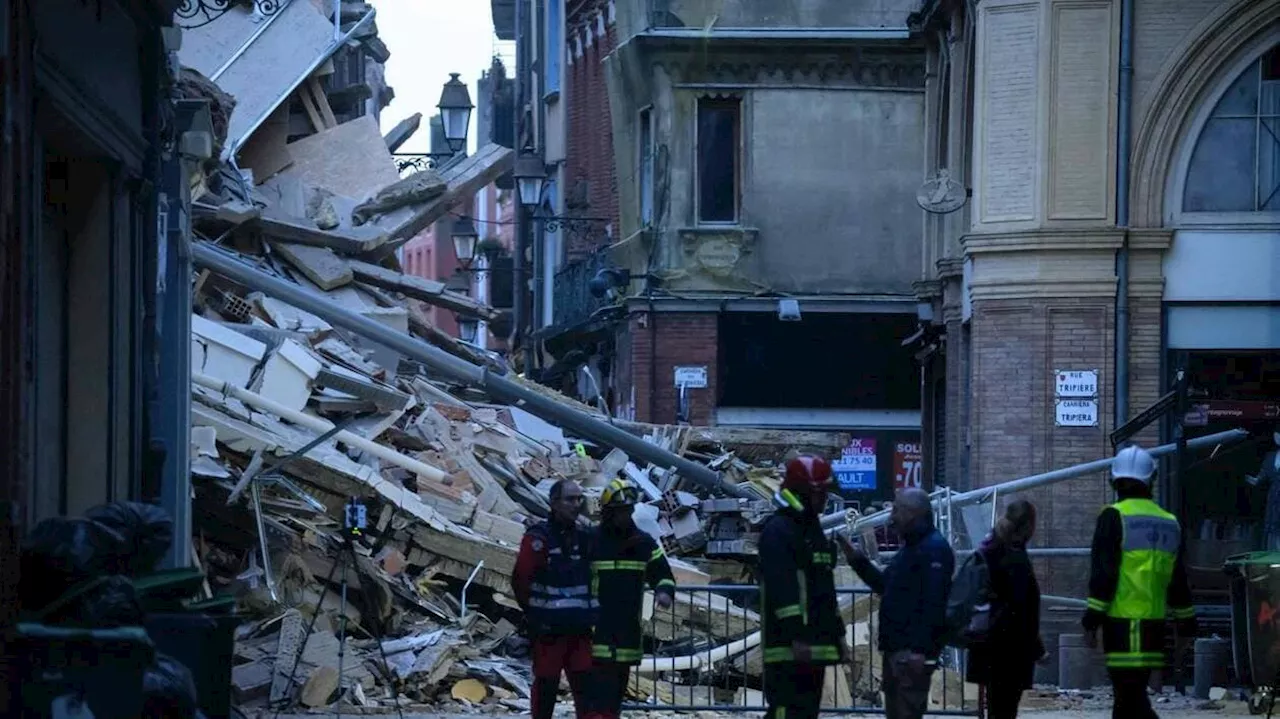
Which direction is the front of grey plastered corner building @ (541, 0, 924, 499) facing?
toward the camera

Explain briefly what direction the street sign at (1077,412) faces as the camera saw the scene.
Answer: facing the viewer

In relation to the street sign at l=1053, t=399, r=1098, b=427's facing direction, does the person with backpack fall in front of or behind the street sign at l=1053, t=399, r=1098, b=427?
in front

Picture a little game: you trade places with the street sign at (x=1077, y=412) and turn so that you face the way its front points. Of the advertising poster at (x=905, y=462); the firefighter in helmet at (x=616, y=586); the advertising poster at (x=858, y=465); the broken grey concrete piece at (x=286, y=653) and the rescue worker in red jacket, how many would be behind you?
2

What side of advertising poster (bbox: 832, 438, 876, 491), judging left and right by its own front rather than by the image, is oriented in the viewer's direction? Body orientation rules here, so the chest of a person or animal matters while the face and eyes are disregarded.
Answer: front

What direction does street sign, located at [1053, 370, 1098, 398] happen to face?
toward the camera

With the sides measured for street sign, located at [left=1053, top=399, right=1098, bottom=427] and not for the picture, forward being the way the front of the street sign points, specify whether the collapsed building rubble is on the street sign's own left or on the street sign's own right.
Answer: on the street sign's own right

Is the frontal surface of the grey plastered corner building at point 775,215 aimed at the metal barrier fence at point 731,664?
yes

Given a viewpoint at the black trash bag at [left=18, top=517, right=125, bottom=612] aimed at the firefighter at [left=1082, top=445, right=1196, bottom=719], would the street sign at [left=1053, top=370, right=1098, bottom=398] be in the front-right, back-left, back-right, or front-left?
front-left

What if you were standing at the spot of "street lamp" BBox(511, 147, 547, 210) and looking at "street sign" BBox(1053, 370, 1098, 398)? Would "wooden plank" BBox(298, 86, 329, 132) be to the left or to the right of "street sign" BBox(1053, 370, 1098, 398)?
right
